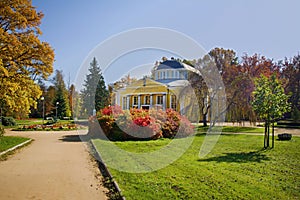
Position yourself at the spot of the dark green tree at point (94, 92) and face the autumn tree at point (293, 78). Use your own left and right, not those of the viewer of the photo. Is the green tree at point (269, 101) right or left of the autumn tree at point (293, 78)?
right

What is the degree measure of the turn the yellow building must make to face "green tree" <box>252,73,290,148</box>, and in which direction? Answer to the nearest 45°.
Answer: approximately 45° to its left

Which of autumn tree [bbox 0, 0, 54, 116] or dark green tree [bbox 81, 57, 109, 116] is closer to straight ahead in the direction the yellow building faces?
the autumn tree

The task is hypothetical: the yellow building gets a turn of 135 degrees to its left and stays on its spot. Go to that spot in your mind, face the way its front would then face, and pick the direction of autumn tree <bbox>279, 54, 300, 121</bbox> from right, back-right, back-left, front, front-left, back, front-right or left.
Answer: front

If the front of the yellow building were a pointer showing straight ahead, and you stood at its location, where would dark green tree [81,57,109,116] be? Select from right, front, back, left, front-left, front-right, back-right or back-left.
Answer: right

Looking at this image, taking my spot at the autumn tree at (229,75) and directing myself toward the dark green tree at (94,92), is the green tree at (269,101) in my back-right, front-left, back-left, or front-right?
back-left

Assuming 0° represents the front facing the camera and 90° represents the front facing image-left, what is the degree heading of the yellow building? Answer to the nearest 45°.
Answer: approximately 45°

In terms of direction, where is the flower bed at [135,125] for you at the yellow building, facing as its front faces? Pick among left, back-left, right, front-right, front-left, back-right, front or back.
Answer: front-left
